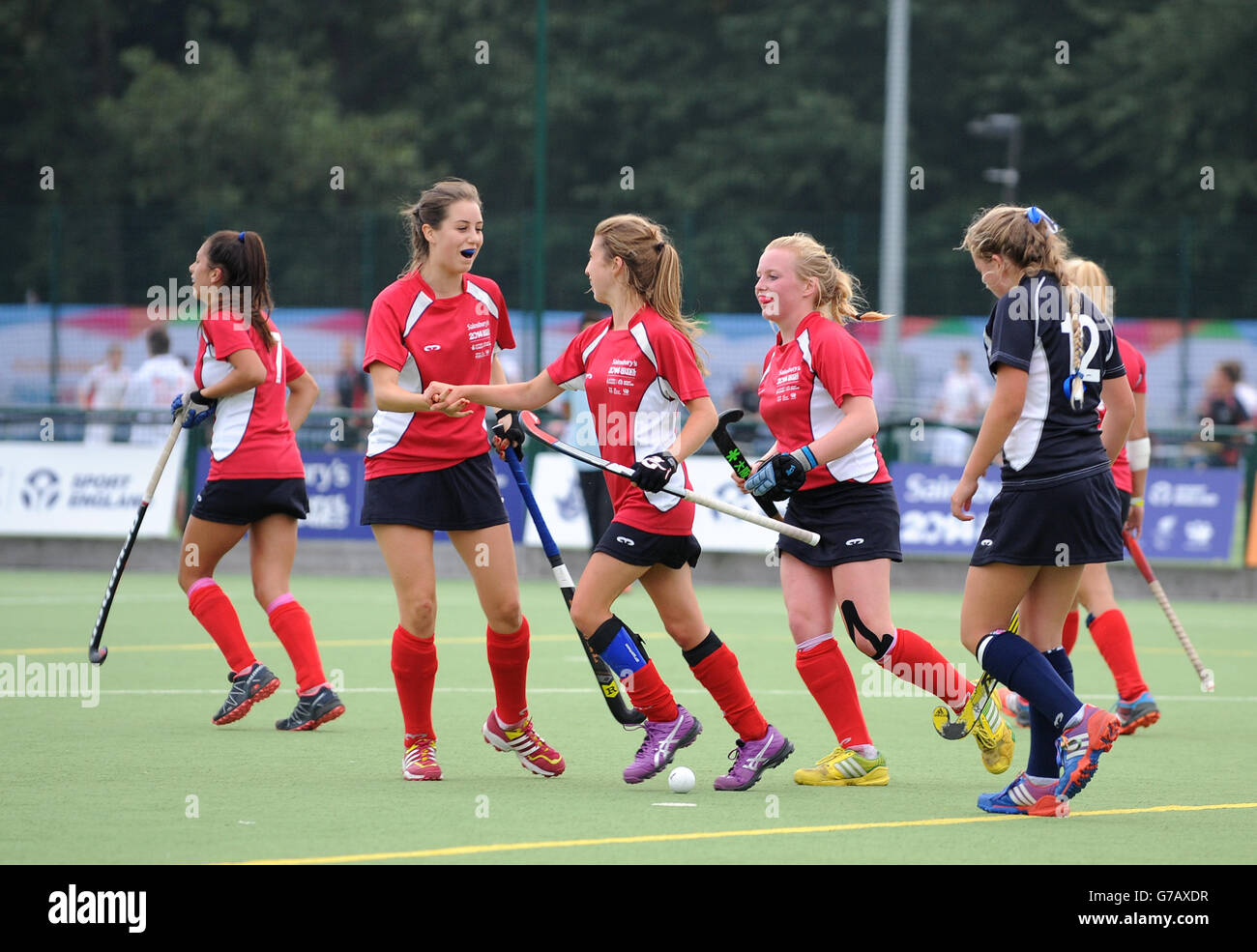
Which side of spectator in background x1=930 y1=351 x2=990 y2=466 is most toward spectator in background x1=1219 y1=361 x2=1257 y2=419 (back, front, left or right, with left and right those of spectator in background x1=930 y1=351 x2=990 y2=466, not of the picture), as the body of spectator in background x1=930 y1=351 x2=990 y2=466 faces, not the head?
left

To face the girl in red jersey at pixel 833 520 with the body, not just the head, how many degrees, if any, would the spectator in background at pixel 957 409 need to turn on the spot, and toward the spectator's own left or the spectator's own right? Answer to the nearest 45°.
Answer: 0° — they already face them

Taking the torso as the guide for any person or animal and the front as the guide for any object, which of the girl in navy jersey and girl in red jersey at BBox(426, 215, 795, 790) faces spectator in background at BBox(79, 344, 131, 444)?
the girl in navy jersey

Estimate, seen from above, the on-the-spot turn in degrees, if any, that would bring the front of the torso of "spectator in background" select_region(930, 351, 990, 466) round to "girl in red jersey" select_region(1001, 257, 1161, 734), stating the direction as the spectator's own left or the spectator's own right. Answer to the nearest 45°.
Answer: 0° — they already face them

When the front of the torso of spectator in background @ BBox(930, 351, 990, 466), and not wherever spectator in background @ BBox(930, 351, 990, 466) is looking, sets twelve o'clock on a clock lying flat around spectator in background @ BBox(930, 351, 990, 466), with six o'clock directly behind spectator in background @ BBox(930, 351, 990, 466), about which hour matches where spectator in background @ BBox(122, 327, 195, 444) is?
spectator in background @ BBox(122, 327, 195, 444) is roughly at 2 o'clock from spectator in background @ BBox(930, 351, 990, 466).

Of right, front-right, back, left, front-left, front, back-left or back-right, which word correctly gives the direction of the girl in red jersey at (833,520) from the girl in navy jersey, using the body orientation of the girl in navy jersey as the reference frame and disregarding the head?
front

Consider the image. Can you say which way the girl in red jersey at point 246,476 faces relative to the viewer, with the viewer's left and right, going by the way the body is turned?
facing away from the viewer and to the left of the viewer

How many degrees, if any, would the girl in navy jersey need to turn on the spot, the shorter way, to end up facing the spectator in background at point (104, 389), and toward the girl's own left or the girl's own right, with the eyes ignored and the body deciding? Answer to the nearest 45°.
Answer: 0° — they already face them

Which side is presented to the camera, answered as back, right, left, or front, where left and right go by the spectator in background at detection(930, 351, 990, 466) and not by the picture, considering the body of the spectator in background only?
front

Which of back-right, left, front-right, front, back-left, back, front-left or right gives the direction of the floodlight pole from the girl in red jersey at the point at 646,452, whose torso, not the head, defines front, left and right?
back-right

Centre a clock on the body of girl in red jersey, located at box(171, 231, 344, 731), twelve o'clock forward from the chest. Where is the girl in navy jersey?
The girl in navy jersey is roughly at 6 o'clock from the girl in red jersey.

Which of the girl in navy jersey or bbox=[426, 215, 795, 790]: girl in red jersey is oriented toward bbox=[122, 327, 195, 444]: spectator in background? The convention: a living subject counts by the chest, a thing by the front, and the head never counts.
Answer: the girl in navy jersey

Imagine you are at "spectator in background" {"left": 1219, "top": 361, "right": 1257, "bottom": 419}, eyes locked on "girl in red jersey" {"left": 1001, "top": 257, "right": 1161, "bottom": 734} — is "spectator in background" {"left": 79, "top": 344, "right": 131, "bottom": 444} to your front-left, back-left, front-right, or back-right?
front-right

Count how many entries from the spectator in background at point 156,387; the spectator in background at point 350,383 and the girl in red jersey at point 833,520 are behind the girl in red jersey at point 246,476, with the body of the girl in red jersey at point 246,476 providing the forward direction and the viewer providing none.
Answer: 1

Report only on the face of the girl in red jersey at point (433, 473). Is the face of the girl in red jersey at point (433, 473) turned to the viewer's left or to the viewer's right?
to the viewer's right

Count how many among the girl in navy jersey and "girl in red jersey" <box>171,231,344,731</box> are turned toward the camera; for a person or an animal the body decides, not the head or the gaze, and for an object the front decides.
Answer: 0
